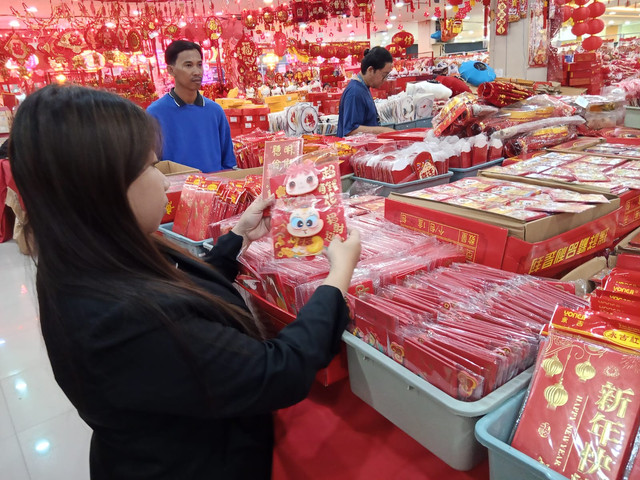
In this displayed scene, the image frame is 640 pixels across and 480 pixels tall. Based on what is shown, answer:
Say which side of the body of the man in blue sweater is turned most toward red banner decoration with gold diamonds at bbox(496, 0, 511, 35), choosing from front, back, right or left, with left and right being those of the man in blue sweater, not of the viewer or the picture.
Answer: left

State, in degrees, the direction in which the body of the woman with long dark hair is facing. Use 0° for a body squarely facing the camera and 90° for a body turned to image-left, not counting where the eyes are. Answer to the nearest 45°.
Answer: approximately 225°

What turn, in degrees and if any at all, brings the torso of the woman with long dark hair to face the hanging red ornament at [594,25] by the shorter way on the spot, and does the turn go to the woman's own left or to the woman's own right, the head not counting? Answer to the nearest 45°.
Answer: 0° — they already face it

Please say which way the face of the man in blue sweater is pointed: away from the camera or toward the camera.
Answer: toward the camera

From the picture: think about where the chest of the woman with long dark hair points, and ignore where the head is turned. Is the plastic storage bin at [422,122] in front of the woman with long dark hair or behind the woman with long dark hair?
in front

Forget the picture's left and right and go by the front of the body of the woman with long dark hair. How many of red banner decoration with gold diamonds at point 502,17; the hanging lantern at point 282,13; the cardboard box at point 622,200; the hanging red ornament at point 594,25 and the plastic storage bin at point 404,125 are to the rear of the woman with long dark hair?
0

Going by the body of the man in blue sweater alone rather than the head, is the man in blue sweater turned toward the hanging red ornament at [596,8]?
no

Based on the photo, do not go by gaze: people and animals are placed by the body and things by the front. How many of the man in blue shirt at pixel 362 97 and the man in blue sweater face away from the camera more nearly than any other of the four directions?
0

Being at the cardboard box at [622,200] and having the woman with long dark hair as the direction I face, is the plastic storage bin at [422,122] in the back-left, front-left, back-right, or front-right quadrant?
back-right

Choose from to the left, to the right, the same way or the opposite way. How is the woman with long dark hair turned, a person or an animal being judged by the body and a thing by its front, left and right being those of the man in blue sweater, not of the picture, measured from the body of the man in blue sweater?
to the left

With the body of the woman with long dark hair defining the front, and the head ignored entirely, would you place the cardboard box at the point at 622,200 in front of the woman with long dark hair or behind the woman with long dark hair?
in front

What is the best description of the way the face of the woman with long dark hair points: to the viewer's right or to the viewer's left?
to the viewer's right

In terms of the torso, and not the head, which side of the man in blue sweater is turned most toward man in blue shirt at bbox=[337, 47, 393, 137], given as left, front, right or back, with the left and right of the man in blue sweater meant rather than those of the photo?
left
